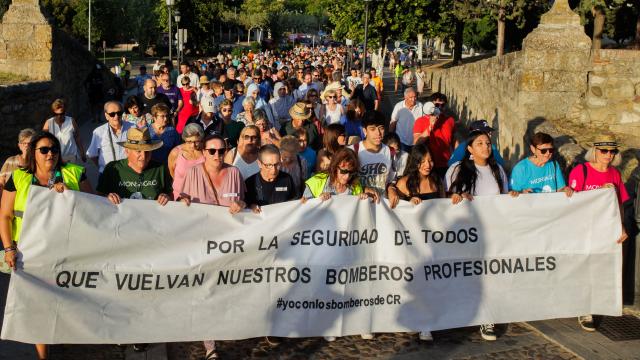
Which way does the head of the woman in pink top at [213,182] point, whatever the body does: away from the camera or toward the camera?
toward the camera

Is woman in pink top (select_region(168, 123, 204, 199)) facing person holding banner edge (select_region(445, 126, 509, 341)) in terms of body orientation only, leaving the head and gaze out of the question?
no

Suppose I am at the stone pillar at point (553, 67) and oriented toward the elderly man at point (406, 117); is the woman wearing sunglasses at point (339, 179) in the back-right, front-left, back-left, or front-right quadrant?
front-left

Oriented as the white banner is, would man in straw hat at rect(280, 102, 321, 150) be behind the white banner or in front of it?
behind

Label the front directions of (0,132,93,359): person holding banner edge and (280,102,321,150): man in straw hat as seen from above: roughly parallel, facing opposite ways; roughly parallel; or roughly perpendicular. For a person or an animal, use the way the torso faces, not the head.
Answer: roughly parallel

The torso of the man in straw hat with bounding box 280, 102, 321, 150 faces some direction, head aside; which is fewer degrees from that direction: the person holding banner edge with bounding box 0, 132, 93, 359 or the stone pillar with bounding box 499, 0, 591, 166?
the person holding banner edge

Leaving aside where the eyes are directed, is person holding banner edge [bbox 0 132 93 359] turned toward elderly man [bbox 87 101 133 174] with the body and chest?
no

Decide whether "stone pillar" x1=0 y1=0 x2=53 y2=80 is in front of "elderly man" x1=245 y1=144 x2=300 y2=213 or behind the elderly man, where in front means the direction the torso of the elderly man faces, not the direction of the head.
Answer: behind

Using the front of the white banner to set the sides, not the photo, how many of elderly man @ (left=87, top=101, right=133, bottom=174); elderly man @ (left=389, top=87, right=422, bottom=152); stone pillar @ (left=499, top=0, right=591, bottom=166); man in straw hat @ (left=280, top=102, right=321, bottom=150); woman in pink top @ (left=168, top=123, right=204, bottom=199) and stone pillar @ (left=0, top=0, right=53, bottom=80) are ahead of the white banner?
0

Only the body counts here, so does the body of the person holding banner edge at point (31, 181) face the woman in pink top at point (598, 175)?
no

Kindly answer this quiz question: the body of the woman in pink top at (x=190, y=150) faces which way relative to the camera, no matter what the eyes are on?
toward the camera

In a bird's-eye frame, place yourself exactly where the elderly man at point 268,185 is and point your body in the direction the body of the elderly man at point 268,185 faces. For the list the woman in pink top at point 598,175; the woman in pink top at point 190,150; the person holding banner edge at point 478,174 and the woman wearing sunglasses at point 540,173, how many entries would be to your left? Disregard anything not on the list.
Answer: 3

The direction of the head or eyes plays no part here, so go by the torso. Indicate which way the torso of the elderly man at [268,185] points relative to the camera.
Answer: toward the camera

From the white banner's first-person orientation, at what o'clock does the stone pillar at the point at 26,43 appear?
The stone pillar is roughly at 5 o'clock from the white banner.

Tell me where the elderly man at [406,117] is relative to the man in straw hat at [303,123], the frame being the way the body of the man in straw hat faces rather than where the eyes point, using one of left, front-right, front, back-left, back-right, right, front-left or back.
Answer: back-left

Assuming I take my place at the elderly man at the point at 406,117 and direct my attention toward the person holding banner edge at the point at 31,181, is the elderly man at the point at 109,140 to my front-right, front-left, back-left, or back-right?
front-right

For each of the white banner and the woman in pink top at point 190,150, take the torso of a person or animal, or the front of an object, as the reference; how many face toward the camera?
2

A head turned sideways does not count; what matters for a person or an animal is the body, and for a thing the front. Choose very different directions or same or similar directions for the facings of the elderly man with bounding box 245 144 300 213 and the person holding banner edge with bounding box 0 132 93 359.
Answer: same or similar directions
